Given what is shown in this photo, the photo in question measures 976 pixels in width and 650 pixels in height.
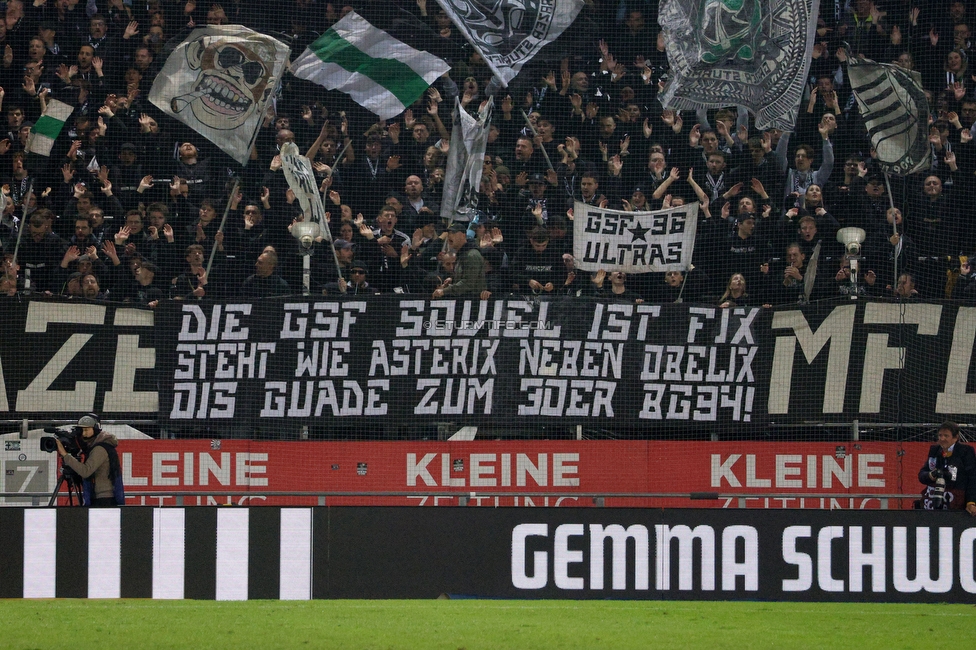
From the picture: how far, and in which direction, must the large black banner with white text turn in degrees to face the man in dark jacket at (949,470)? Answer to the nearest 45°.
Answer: approximately 45° to its left

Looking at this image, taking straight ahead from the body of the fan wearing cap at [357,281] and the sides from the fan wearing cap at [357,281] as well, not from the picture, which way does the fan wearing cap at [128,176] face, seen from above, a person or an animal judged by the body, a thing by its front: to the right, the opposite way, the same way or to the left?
the same way

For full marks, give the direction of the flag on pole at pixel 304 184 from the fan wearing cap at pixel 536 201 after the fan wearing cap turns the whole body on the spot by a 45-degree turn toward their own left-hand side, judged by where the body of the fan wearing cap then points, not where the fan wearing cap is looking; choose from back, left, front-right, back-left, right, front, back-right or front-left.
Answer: back-right

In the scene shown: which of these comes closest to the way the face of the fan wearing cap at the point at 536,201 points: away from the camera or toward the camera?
toward the camera

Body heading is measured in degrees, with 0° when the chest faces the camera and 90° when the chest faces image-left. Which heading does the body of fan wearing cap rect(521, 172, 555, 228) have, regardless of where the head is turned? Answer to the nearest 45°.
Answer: approximately 0°

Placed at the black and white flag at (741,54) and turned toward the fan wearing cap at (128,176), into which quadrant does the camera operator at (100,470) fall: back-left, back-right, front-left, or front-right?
front-left

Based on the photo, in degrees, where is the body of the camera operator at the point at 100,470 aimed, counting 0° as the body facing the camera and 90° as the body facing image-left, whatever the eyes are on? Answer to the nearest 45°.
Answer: approximately 90°

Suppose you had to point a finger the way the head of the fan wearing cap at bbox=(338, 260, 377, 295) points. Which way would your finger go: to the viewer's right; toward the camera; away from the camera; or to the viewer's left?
toward the camera

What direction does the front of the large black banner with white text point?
toward the camera

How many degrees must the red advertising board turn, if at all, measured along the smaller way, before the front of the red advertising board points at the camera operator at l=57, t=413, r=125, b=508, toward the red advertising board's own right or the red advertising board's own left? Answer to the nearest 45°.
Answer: approximately 45° to the red advertising board's own right

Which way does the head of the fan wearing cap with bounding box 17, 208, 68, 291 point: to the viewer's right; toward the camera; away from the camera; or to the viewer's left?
toward the camera

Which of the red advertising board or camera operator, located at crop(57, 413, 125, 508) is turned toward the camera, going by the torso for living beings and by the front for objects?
the red advertising board

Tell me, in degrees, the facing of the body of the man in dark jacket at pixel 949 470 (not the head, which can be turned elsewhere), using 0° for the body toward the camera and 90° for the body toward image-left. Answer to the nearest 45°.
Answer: approximately 45°

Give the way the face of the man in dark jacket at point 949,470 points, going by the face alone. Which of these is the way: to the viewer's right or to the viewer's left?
to the viewer's left

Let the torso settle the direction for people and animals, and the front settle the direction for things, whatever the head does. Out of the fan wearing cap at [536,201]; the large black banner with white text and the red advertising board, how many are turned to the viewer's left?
0

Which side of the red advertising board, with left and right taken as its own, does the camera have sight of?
front
